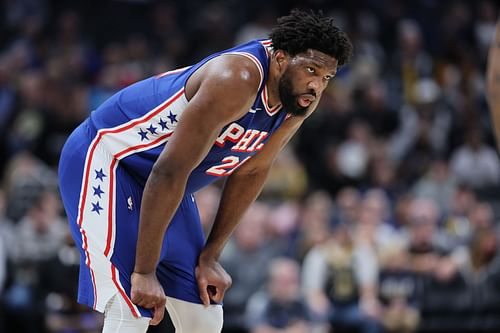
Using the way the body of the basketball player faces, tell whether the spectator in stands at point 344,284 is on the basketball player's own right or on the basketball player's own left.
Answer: on the basketball player's own left

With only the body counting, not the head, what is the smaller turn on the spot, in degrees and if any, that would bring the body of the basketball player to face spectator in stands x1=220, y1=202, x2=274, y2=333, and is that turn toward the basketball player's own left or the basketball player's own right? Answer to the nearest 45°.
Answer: approximately 135° to the basketball player's own left

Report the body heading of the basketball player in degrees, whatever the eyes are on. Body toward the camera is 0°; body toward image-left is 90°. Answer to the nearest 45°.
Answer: approximately 315°

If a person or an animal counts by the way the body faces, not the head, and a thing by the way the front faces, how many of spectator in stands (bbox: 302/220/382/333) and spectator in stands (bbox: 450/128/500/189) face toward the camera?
2

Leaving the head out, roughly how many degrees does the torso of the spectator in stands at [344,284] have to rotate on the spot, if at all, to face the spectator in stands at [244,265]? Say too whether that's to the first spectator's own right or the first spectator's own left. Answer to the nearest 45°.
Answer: approximately 90° to the first spectator's own right

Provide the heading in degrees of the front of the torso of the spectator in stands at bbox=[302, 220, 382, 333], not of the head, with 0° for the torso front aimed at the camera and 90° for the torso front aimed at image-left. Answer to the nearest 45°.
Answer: approximately 0°
